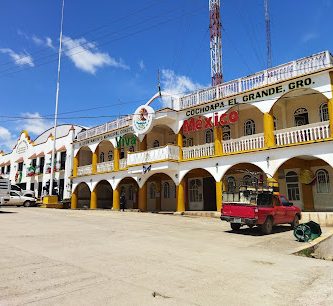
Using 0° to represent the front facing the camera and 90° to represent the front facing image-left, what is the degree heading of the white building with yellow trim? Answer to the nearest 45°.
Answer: approximately 45°

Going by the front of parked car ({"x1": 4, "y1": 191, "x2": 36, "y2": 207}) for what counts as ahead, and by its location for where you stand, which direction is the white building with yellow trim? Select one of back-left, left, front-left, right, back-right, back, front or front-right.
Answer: front-right

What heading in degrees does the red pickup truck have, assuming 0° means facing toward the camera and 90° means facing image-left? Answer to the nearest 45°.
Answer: approximately 225°
